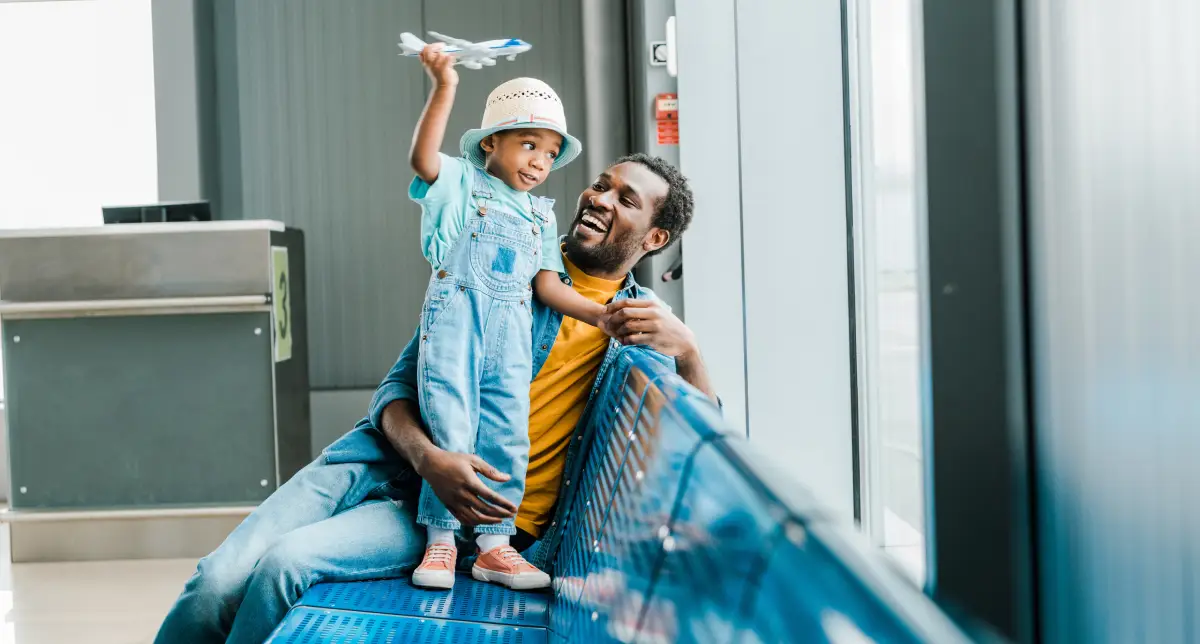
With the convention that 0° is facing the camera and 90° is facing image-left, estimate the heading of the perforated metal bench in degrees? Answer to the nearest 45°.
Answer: approximately 90°

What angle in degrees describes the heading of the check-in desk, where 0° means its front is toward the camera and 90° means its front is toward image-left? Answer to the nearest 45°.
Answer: approximately 0°

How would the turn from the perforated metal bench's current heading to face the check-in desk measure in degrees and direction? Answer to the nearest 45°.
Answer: approximately 45° to its right

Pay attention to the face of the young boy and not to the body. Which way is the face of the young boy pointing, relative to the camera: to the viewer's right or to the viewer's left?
to the viewer's right

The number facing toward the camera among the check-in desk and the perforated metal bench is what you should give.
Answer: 1

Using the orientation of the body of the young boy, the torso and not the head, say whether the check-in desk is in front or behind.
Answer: behind

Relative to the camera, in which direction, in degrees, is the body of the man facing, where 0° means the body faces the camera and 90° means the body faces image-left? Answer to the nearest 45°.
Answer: approximately 45°
